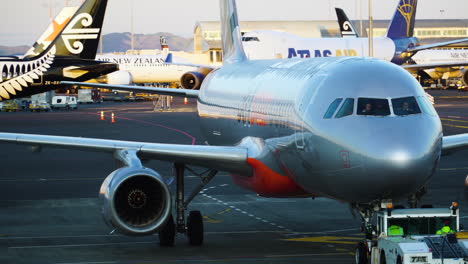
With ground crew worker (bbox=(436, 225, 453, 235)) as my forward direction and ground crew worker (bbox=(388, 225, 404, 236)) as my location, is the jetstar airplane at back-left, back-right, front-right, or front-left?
back-left

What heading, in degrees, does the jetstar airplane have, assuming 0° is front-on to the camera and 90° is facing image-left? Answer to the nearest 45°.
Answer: approximately 315°
